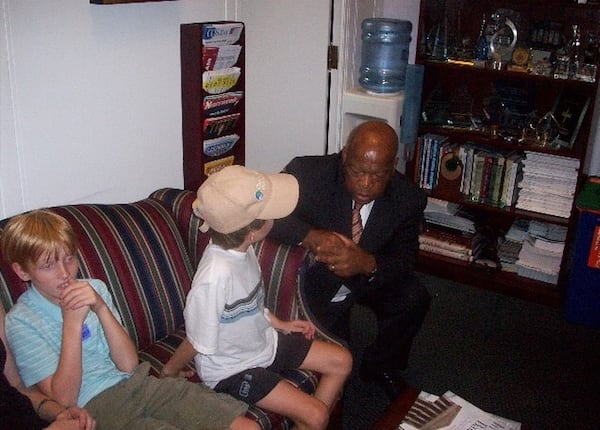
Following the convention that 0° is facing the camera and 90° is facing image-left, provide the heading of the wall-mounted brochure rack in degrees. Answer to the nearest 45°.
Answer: approximately 315°

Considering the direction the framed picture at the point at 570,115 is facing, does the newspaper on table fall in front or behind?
in front

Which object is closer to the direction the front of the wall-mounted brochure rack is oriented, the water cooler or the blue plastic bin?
the blue plastic bin

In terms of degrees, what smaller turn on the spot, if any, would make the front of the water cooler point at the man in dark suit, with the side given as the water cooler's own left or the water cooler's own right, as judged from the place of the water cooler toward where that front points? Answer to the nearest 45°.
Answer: approximately 45° to the water cooler's own left

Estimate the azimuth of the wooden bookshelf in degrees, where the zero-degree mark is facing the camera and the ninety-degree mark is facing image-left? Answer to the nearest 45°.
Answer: approximately 45°

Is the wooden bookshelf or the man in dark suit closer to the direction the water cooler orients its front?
the man in dark suit

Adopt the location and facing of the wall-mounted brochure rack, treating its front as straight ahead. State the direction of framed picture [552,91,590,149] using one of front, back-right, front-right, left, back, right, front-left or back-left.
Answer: front-left

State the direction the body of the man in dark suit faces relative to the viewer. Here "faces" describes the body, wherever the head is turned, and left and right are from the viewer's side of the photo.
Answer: facing the viewer

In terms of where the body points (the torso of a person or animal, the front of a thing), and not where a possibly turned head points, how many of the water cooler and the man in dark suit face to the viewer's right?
0

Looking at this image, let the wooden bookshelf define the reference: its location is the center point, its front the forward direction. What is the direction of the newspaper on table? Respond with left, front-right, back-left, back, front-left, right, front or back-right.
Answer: front-left
